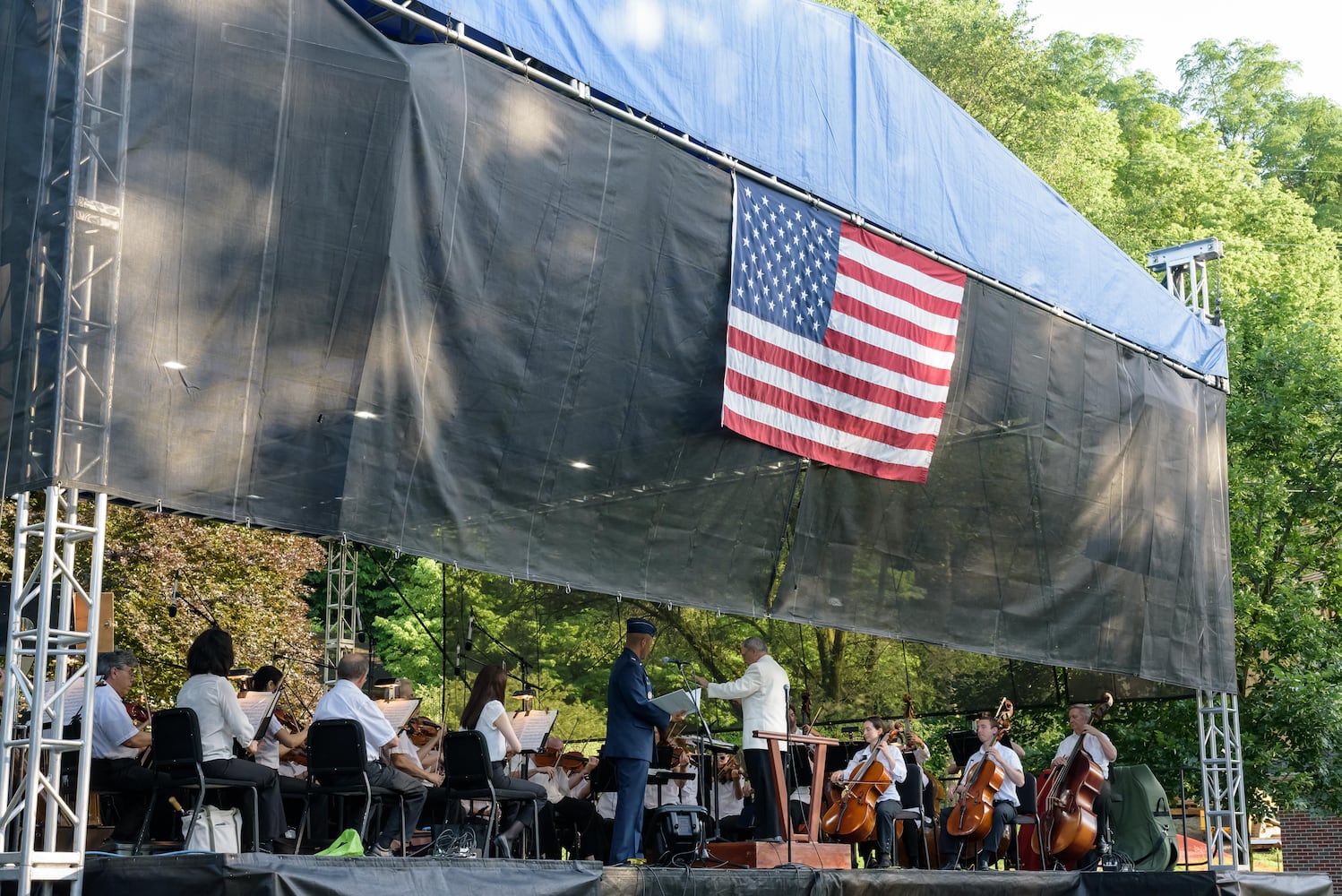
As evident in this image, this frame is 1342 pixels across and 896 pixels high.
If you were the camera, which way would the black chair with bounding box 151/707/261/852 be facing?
facing away from the viewer and to the right of the viewer

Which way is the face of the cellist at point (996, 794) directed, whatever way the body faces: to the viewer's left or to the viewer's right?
to the viewer's left

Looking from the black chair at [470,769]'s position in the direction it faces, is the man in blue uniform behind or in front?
in front

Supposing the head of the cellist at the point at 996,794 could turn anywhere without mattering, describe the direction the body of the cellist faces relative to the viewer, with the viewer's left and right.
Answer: facing the viewer and to the left of the viewer

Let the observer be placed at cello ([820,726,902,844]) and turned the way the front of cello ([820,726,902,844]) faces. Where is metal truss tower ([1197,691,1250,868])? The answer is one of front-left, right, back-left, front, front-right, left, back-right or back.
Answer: back

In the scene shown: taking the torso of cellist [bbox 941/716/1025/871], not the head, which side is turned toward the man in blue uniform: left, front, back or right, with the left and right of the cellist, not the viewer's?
front

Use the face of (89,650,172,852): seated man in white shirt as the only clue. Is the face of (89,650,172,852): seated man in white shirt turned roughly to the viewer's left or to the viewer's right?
to the viewer's right

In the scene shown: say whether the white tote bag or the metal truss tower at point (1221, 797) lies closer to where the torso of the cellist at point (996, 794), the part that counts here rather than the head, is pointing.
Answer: the white tote bag

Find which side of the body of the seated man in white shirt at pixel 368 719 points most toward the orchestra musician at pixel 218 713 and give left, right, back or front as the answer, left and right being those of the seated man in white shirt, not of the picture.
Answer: back

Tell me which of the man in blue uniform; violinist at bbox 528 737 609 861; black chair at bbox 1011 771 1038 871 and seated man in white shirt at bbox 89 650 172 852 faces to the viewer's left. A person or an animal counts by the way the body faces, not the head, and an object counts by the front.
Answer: the black chair

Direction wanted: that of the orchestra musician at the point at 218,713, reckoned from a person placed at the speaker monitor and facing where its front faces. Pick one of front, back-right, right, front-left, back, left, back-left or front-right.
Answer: back-left

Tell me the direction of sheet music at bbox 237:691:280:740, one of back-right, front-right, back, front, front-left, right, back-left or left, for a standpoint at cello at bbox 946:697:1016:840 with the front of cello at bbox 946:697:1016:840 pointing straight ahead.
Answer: front

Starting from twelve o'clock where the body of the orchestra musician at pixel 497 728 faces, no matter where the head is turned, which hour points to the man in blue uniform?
The man in blue uniform is roughly at 2 o'clock from the orchestra musician.
